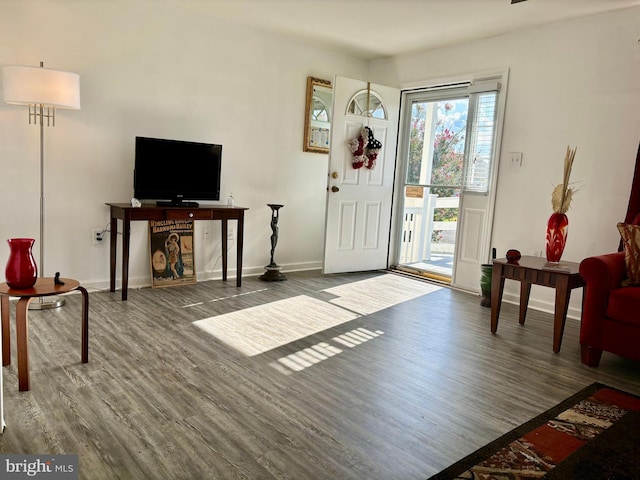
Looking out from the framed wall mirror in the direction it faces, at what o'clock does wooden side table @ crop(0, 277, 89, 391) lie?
The wooden side table is roughly at 2 o'clock from the framed wall mirror.

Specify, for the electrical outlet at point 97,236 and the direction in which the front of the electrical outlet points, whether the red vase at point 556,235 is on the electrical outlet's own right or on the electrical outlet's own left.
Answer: on the electrical outlet's own left

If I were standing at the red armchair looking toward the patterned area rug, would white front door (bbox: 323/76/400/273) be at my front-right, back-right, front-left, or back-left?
back-right

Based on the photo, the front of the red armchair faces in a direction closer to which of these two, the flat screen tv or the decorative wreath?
the flat screen tv

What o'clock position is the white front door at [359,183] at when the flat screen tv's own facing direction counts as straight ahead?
The white front door is roughly at 10 o'clock from the flat screen tv.

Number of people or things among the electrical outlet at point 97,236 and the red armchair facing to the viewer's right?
0

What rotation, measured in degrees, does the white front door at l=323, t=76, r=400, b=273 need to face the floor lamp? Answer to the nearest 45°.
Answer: approximately 90° to its right

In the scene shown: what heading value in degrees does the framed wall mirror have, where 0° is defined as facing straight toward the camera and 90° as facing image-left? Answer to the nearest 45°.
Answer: approximately 315°

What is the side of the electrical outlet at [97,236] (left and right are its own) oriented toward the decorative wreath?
left

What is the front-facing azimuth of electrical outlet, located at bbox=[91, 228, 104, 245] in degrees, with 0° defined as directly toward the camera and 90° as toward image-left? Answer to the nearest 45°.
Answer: approximately 0°

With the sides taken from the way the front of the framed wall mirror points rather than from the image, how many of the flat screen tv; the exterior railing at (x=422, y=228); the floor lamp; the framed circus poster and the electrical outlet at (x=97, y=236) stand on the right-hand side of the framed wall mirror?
4

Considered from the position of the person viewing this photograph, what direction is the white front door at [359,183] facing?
facing the viewer and to the right of the viewer
